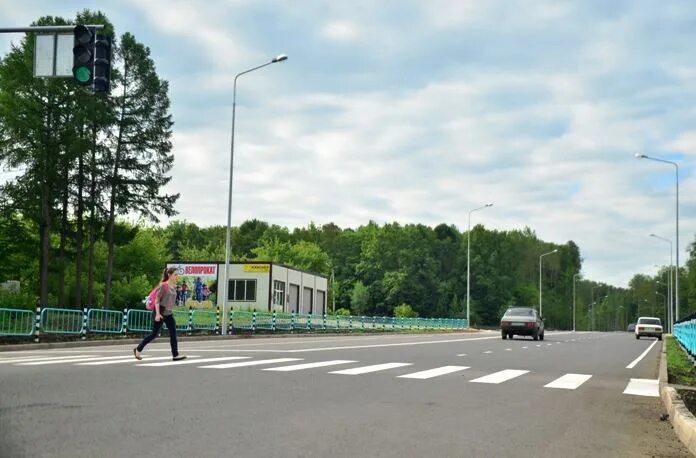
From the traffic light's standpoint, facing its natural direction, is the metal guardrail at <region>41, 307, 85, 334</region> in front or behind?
behind

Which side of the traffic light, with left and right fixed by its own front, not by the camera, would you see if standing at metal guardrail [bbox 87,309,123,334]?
back

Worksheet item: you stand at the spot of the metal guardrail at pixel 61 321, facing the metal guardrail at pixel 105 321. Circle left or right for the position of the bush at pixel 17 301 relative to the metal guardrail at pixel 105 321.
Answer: left

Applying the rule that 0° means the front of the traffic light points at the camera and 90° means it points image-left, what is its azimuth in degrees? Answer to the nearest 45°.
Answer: approximately 0°

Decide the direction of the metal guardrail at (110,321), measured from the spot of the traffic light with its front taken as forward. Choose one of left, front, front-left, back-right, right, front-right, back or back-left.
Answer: back

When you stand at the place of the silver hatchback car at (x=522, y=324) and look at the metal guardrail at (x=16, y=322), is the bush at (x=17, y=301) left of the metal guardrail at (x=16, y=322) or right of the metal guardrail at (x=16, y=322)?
right

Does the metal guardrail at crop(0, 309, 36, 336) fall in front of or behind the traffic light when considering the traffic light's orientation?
behind

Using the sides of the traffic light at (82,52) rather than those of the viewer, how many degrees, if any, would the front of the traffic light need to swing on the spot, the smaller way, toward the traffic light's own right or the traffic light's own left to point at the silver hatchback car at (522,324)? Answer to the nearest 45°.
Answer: approximately 135° to the traffic light's own left
